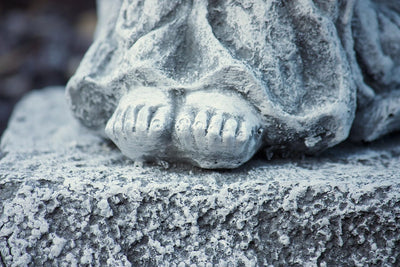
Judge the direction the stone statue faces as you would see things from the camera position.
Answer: facing the viewer
